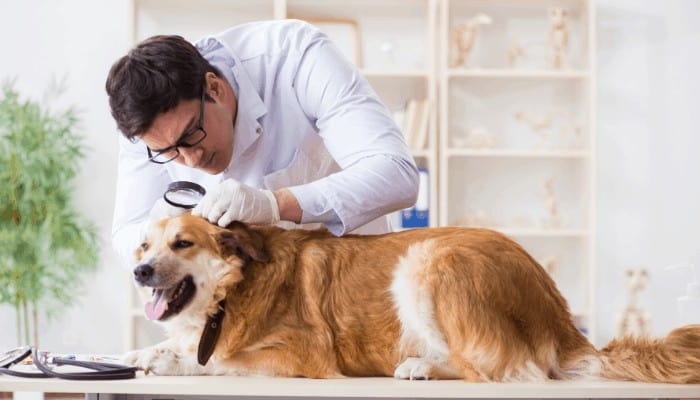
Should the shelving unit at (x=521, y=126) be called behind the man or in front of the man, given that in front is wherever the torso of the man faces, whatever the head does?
behind

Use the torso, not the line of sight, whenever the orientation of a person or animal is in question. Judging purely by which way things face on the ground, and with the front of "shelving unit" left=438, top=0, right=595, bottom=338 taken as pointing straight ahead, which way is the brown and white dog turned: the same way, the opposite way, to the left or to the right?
to the right

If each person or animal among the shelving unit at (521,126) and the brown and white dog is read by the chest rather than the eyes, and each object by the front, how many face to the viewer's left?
1

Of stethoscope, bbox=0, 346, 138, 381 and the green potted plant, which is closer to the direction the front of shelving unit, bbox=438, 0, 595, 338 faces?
the stethoscope

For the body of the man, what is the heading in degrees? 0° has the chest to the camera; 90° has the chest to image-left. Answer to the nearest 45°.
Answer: approximately 45°

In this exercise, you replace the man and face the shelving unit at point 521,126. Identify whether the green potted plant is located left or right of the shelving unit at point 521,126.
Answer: left

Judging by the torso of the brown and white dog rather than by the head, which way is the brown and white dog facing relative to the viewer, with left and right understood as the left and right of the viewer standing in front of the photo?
facing to the left of the viewer

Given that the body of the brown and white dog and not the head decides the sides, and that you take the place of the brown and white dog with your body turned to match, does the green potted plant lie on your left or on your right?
on your right

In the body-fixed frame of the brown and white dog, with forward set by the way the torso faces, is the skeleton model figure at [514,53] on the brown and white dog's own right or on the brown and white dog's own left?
on the brown and white dog's own right

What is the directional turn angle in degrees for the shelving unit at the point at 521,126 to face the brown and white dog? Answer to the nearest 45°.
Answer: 0° — it already faces it

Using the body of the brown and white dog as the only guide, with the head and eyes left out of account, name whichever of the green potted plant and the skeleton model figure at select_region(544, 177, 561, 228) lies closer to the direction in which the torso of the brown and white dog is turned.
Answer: the green potted plant

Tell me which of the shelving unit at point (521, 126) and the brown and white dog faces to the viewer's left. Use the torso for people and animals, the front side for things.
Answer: the brown and white dog

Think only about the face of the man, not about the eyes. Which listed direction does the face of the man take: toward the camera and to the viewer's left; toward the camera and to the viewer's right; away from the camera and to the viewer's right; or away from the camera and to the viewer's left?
toward the camera and to the viewer's left
